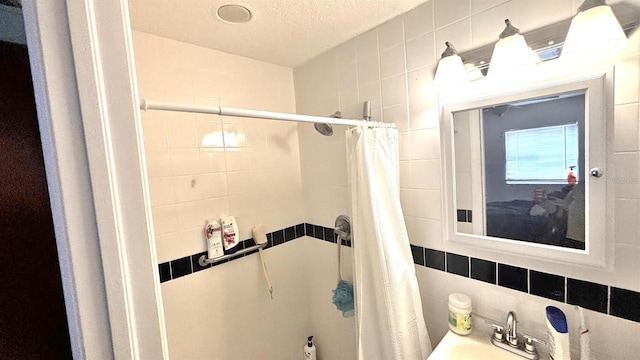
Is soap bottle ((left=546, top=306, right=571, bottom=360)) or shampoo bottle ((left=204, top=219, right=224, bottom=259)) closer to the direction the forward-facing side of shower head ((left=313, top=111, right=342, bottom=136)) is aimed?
the shampoo bottle

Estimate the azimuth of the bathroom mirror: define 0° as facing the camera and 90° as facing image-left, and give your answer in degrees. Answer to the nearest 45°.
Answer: approximately 45°

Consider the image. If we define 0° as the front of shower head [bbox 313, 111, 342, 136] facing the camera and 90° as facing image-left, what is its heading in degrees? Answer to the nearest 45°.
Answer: approximately 45°

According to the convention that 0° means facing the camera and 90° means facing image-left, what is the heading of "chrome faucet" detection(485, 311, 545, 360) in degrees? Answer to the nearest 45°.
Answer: approximately 45°

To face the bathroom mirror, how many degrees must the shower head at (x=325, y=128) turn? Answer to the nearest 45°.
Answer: approximately 90° to its left
